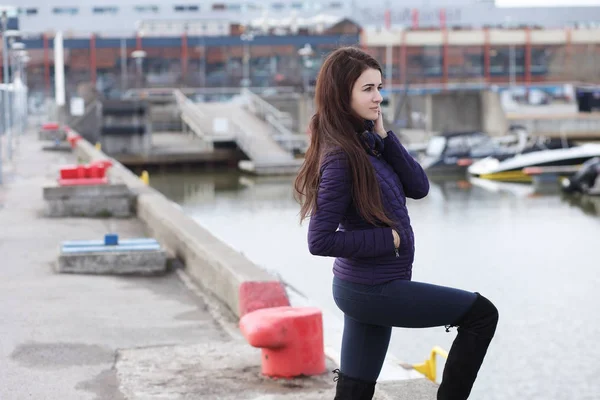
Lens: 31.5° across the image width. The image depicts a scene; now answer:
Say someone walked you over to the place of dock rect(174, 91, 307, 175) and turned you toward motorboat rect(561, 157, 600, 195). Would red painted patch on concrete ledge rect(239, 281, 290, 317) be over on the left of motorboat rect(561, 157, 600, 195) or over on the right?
right

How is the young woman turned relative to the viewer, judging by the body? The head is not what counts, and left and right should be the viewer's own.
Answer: facing to the right of the viewer

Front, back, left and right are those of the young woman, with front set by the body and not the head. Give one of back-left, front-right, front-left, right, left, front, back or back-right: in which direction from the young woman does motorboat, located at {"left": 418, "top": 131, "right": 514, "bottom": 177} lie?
left

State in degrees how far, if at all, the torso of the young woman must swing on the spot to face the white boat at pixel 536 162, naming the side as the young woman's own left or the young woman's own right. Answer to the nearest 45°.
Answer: approximately 90° to the young woman's own left
